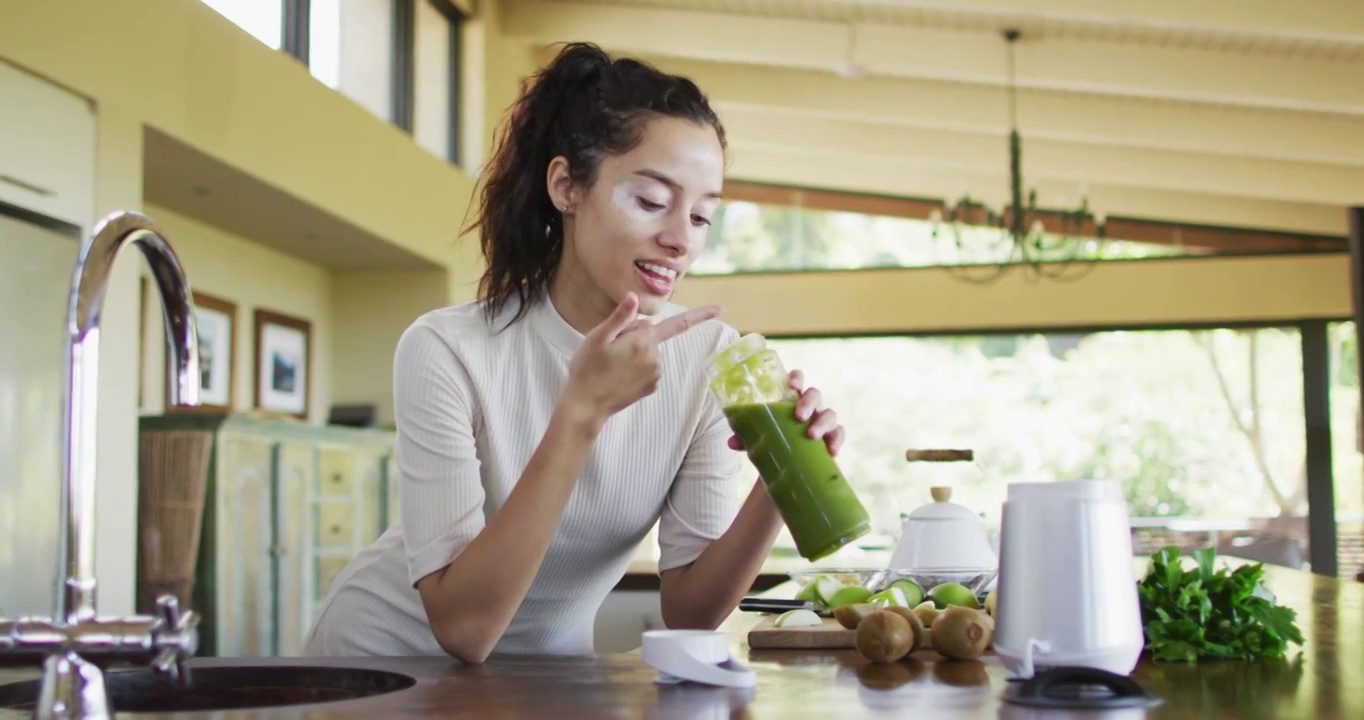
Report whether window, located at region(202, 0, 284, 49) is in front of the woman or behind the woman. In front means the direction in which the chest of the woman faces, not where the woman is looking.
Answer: behind

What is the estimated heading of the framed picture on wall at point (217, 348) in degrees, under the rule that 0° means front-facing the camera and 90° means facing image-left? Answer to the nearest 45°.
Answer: approximately 315°

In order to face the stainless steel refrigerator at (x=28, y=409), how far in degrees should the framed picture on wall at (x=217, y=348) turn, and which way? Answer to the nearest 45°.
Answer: approximately 45° to its right

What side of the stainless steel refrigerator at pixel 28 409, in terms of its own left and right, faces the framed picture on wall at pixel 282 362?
left

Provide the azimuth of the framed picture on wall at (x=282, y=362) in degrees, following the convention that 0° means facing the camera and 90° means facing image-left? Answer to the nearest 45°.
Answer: approximately 315°
